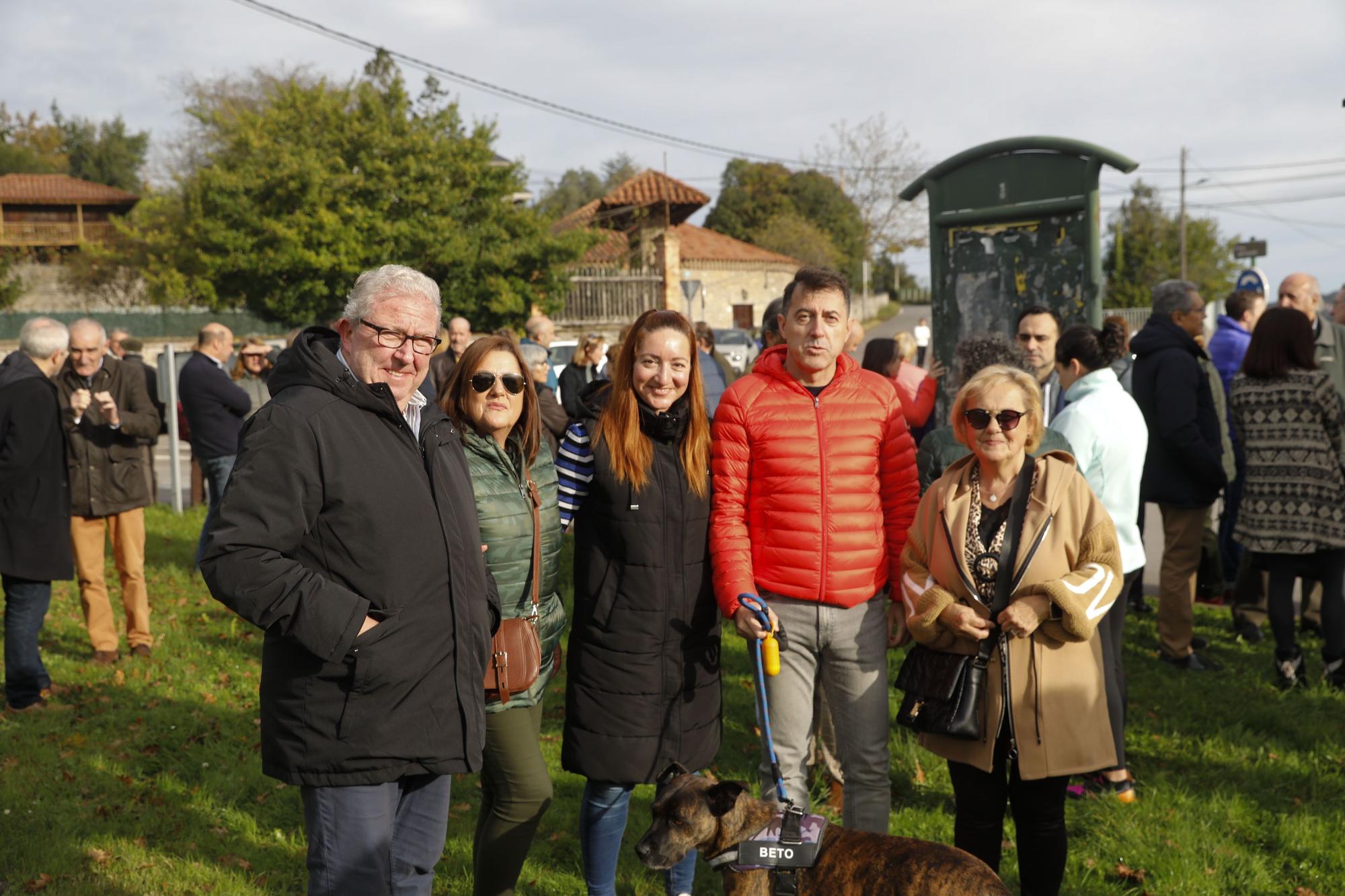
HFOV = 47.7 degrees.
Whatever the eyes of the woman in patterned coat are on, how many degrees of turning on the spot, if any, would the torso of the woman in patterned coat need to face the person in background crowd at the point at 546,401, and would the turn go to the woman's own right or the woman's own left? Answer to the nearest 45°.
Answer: approximately 90° to the woman's own left

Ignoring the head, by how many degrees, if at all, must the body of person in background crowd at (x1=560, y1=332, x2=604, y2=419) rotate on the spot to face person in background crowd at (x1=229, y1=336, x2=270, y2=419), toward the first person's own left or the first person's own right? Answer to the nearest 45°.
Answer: approximately 135° to the first person's own right

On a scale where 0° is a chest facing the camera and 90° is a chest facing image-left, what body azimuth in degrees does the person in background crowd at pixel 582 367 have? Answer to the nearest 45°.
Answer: approximately 315°

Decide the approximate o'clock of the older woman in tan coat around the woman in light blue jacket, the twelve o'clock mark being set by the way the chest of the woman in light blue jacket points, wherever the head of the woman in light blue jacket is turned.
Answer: The older woman in tan coat is roughly at 8 o'clock from the woman in light blue jacket.

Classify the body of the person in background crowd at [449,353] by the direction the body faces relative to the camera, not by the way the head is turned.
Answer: toward the camera

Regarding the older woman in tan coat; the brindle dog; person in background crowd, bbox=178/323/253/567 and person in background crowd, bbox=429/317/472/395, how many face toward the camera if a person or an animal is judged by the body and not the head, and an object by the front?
2

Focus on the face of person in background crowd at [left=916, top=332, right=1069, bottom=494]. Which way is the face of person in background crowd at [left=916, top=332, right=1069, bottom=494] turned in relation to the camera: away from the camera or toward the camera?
away from the camera

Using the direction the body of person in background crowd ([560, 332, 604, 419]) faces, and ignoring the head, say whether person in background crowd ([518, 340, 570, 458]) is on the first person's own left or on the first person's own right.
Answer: on the first person's own right

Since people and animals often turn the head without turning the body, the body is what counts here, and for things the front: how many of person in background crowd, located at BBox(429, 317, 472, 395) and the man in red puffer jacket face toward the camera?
2

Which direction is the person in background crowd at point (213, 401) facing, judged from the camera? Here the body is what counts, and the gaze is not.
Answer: to the viewer's right

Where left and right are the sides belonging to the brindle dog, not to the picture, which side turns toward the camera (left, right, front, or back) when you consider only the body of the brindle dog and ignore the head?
left

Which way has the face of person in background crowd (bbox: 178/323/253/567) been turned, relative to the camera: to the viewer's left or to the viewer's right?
to the viewer's right

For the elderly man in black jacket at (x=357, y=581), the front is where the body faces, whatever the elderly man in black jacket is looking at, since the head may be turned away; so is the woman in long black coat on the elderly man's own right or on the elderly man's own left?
on the elderly man's own left

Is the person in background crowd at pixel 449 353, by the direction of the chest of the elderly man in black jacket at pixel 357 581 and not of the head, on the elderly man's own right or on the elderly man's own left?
on the elderly man's own left

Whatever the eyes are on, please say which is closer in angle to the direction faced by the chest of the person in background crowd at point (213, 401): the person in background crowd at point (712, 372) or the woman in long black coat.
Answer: the person in background crowd

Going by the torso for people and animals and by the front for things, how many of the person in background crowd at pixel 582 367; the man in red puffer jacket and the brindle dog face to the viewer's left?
1

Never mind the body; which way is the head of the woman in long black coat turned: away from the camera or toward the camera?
toward the camera
